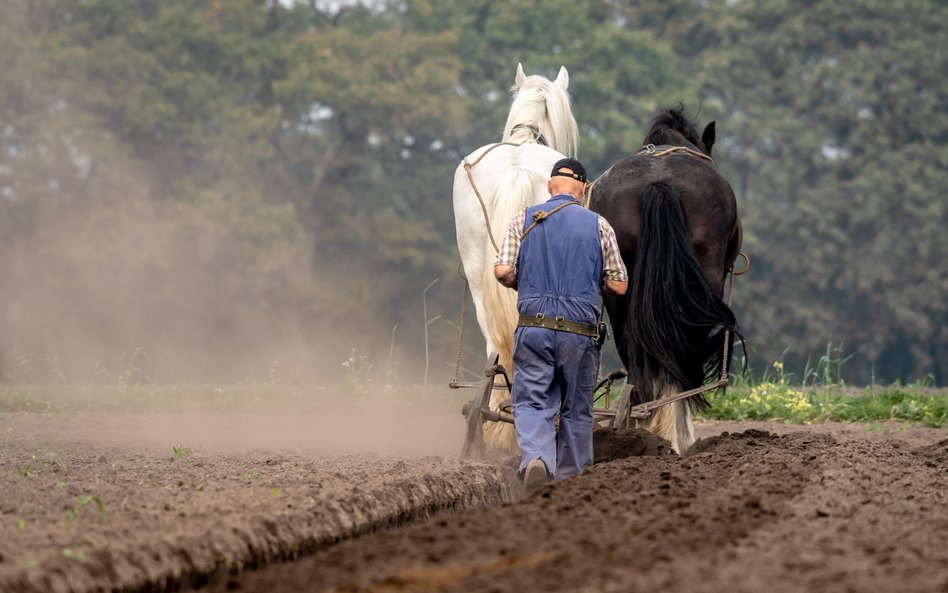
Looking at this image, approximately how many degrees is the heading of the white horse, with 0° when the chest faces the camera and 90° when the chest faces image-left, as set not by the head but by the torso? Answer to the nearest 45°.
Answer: approximately 180°

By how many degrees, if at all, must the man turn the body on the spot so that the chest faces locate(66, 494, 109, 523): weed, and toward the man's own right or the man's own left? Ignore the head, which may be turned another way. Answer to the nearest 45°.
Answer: approximately 135° to the man's own left

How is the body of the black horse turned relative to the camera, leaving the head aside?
away from the camera

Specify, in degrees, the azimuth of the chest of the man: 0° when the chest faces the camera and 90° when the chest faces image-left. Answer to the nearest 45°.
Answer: approximately 180°

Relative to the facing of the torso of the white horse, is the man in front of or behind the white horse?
behind

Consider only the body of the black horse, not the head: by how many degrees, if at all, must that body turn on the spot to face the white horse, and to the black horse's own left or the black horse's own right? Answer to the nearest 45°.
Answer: approximately 45° to the black horse's own left

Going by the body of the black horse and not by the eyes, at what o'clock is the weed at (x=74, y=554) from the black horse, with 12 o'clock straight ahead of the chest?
The weed is roughly at 7 o'clock from the black horse.

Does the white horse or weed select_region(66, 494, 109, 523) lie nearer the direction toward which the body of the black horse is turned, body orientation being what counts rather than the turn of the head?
the white horse

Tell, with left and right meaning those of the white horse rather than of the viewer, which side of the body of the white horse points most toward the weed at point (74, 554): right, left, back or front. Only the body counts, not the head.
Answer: back

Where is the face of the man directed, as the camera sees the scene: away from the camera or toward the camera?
away from the camera

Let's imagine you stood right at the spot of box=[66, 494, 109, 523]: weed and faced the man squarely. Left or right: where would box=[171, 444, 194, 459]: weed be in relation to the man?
left
